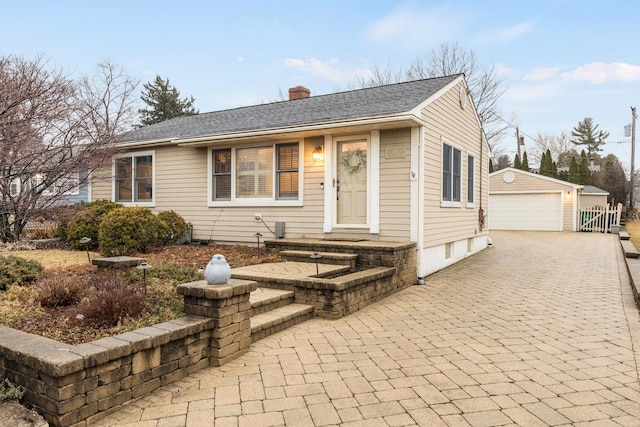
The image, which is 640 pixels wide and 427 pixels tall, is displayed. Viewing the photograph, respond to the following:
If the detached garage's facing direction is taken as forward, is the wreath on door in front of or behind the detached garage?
in front

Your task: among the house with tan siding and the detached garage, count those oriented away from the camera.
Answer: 0

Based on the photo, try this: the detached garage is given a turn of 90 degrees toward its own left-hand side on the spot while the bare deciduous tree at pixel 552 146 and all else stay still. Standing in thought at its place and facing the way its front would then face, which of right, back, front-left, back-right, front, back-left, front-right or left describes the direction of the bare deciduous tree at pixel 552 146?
left

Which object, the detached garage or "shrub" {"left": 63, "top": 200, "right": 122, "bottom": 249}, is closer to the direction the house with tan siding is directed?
the shrub

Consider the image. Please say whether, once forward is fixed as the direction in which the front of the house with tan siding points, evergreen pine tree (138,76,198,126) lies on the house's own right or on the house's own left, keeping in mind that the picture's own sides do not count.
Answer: on the house's own right

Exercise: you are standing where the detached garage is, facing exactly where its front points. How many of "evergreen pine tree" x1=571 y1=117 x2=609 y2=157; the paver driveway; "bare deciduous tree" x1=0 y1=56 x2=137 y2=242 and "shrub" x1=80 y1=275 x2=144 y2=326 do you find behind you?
1

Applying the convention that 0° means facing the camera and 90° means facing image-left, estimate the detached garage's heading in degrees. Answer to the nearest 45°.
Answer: approximately 0°

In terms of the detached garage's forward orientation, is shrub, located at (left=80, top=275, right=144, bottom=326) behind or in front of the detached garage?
in front

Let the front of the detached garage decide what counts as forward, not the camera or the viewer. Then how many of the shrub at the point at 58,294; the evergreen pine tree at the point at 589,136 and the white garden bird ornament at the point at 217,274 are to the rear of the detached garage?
1

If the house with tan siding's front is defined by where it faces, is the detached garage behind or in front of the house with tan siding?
behind

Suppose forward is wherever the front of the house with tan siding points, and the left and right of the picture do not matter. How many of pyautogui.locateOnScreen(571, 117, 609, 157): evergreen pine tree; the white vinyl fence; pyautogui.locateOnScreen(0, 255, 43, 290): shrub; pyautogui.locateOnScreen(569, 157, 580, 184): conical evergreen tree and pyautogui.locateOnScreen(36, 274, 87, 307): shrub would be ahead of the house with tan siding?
2

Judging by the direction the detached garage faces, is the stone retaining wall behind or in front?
in front

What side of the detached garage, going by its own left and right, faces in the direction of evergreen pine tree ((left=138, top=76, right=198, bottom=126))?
right

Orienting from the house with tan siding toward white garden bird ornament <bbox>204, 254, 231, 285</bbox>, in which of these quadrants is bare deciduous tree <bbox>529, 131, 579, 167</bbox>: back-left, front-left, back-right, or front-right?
back-left

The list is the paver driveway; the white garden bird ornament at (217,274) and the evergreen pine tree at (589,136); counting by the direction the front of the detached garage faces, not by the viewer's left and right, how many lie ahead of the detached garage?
2

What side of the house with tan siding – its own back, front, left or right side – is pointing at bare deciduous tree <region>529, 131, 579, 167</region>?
back
